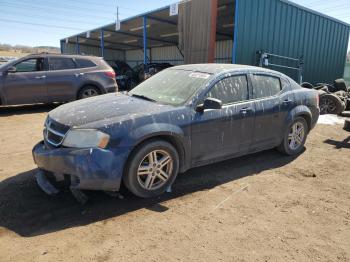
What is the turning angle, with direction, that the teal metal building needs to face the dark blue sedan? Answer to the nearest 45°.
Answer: approximately 45° to its left

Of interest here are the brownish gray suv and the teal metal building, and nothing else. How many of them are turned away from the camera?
0

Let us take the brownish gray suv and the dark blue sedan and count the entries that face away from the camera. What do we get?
0

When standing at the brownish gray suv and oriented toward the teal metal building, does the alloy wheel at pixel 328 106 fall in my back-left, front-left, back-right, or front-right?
front-right

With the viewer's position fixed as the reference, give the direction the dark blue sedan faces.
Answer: facing the viewer and to the left of the viewer

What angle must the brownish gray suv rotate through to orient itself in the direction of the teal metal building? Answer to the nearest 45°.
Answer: approximately 180°

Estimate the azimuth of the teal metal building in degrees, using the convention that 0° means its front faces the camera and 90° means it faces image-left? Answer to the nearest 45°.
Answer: approximately 45°

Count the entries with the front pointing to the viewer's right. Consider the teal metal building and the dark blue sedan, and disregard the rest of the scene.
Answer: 0

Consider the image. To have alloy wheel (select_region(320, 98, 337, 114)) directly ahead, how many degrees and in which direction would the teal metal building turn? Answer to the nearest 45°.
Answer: approximately 45° to its left

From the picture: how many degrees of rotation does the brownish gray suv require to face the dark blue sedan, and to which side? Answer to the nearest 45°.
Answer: approximately 90° to its left

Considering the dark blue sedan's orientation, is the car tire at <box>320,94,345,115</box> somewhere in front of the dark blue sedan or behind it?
behind

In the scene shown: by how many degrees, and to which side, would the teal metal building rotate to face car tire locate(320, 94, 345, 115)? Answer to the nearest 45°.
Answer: approximately 45° to its left

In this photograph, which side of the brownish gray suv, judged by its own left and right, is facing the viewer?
left
